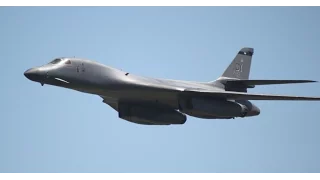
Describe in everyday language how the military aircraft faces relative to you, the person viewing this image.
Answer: facing the viewer and to the left of the viewer
